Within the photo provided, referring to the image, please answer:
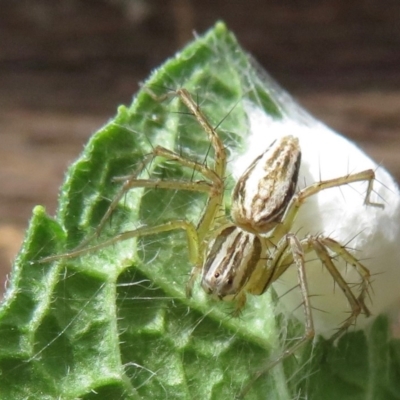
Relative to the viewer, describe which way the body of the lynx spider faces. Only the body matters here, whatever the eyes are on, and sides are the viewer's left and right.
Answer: facing the viewer and to the left of the viewer
